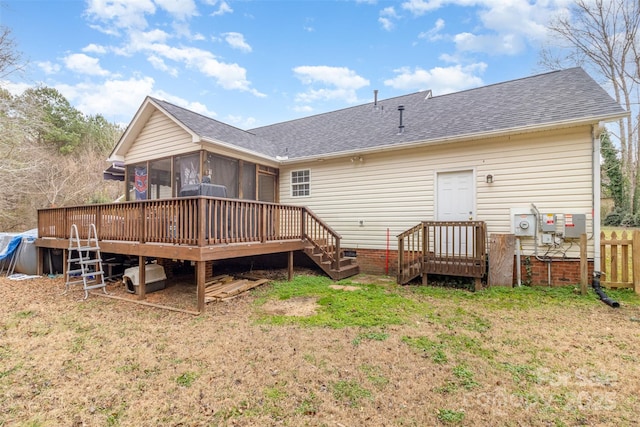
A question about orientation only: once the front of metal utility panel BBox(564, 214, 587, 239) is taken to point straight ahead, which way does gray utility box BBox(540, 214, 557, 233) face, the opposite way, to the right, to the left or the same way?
the same way

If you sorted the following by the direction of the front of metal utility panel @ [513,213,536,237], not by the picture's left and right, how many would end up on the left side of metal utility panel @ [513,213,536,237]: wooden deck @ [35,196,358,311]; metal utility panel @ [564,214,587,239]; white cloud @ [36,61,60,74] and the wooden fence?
2

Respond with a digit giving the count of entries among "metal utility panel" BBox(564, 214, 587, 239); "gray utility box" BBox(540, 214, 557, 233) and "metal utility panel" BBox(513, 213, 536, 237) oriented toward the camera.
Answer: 3

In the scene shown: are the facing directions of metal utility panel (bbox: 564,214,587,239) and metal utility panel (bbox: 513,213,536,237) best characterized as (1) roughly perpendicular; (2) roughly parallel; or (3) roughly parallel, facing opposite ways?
roughly parallel

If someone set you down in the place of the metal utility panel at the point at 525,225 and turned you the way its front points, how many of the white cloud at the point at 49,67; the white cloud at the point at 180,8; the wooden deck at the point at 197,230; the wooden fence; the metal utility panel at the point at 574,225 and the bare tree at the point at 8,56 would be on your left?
2

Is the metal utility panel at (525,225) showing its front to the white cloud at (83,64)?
no

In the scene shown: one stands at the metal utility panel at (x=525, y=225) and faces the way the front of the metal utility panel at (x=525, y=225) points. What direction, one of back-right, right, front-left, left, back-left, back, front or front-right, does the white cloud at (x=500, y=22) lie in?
back

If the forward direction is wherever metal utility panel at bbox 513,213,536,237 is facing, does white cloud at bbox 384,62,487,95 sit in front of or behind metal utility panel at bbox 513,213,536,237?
behind

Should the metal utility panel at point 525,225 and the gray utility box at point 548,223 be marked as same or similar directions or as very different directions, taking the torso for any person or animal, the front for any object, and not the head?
same or similar directions

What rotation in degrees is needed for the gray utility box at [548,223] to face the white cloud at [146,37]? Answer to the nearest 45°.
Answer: approximately 90° to its right

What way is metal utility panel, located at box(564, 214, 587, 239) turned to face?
toward the camera

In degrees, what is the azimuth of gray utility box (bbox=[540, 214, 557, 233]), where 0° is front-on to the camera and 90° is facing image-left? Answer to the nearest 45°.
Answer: approximately 0°

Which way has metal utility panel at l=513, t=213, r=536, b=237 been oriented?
toward the camera

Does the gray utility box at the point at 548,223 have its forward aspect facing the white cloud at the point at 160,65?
no
